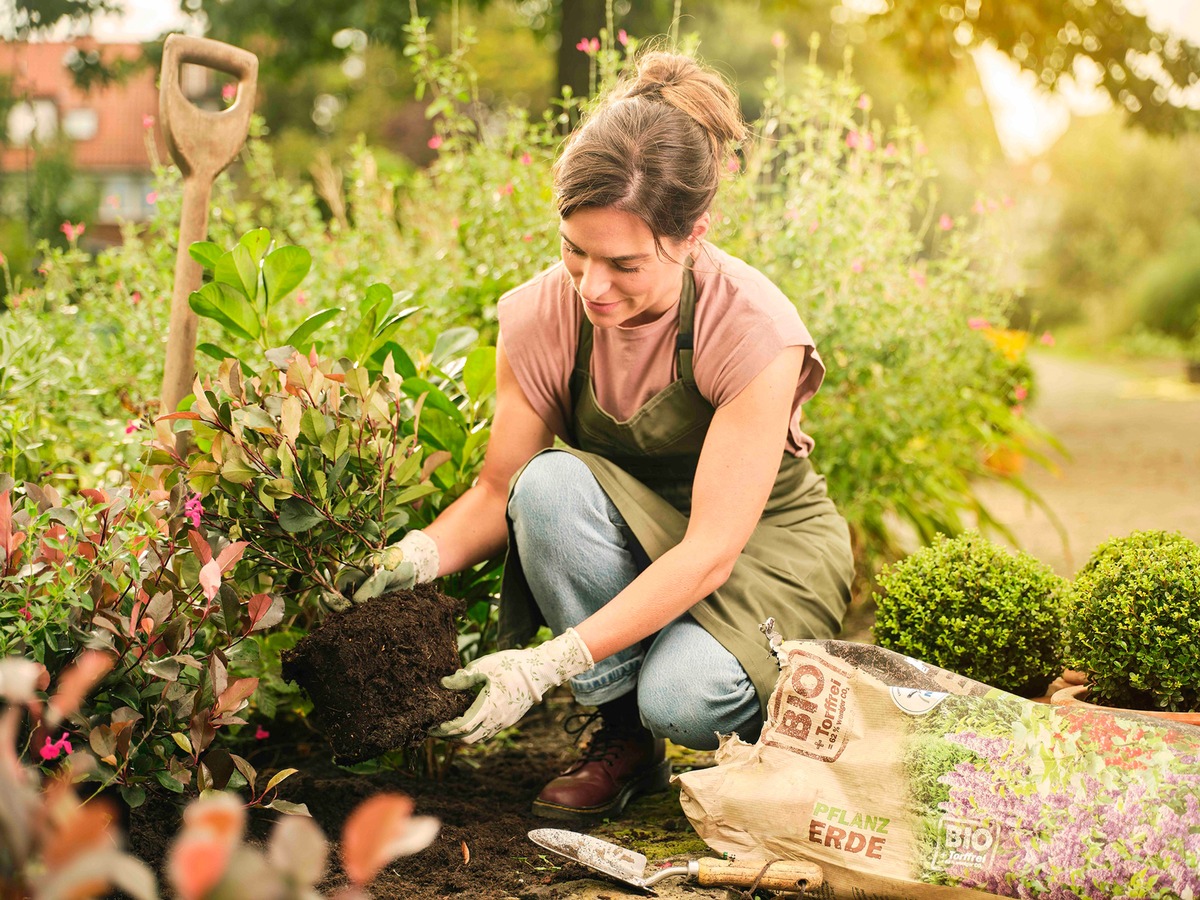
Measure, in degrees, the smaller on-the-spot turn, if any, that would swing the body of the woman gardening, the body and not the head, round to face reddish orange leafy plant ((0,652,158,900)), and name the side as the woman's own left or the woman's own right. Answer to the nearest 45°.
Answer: approximately 45° to the woman's own left

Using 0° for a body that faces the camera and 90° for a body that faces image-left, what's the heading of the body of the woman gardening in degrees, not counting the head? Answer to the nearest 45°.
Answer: approximately 45°

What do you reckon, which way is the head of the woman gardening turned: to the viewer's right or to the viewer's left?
to the viewer's left

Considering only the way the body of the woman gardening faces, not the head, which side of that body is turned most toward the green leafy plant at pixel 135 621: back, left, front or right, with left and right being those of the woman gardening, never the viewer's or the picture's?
front

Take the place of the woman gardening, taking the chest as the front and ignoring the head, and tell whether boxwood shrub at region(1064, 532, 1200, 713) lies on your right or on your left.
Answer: on your left
